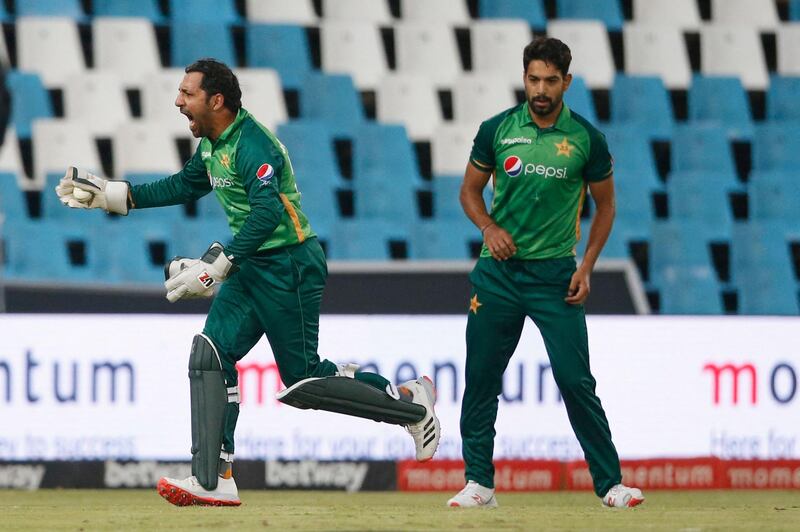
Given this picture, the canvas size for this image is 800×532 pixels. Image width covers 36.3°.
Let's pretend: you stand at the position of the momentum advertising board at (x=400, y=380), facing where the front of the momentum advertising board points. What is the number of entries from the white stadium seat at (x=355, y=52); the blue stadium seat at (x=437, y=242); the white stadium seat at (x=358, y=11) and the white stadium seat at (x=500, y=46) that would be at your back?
4

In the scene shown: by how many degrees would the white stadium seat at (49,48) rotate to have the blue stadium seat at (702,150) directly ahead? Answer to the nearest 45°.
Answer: approximately 90° to its left

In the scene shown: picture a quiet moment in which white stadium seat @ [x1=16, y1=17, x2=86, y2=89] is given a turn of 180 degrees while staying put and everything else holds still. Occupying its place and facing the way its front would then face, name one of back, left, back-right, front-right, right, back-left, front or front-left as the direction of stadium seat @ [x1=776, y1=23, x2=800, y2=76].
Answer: right

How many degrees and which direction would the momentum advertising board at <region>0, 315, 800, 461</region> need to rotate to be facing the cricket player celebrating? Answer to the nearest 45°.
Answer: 0° — it already faces them

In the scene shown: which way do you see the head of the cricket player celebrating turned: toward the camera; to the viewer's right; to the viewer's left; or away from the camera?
to the viewer's left

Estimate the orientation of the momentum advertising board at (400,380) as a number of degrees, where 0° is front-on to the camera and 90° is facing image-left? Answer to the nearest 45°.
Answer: approximately 0°

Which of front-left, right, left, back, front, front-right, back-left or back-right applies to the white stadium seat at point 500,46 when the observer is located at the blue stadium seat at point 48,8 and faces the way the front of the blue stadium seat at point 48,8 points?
left

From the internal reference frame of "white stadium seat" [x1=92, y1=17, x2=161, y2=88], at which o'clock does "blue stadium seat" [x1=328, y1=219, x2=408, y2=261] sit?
The blue stadium seat is roughly at 10 o'clock from the white stadium seat.

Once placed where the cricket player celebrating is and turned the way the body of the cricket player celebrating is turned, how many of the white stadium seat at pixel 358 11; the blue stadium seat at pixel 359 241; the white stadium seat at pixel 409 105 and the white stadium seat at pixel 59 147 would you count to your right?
4

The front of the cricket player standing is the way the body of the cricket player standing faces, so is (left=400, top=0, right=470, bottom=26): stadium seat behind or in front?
behind
